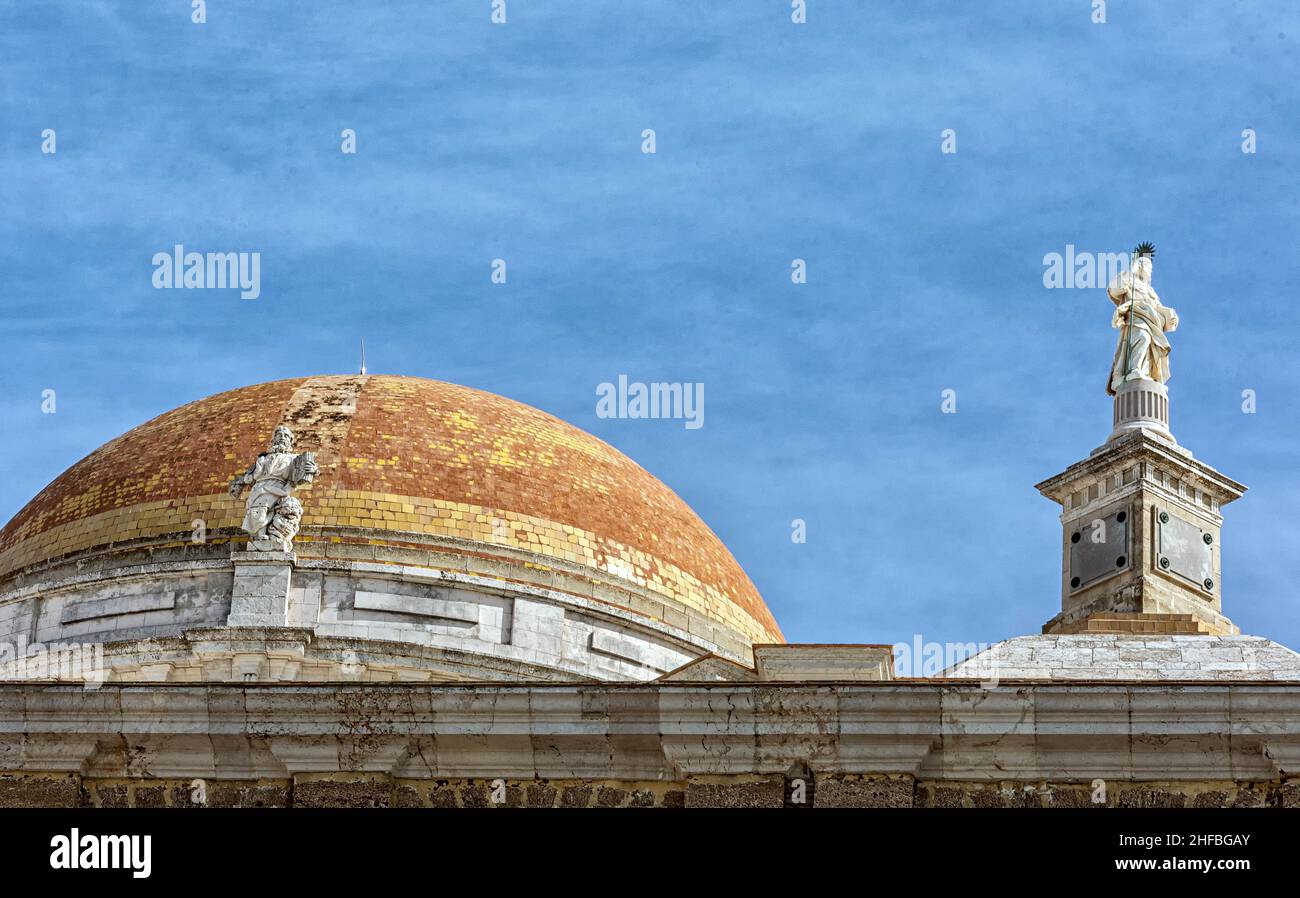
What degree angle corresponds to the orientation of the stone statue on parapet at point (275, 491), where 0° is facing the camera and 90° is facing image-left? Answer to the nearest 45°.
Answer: approximately 0°
